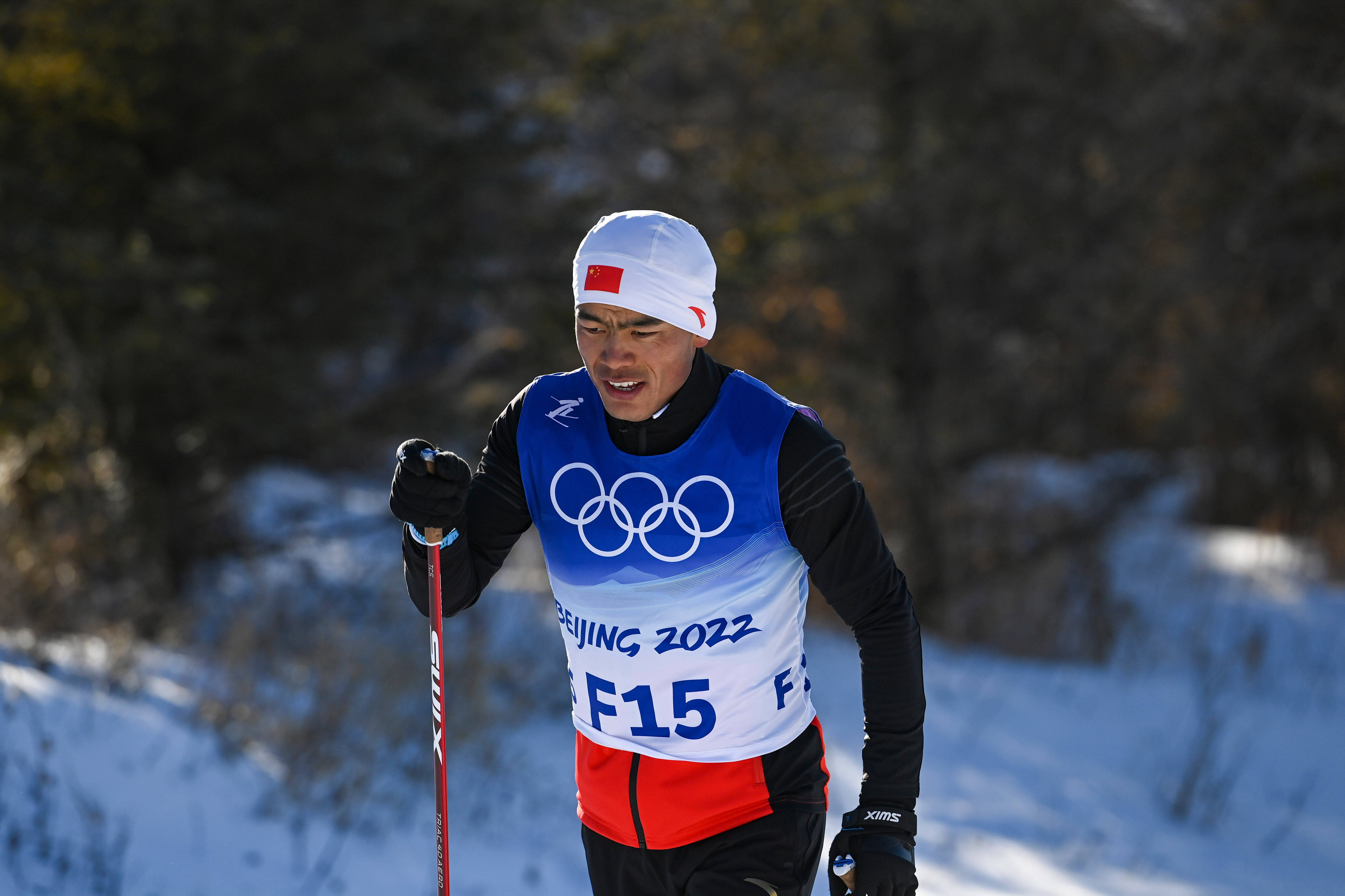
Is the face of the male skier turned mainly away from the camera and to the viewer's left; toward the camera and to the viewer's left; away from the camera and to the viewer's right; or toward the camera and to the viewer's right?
toward the camera and to the viewer's left
